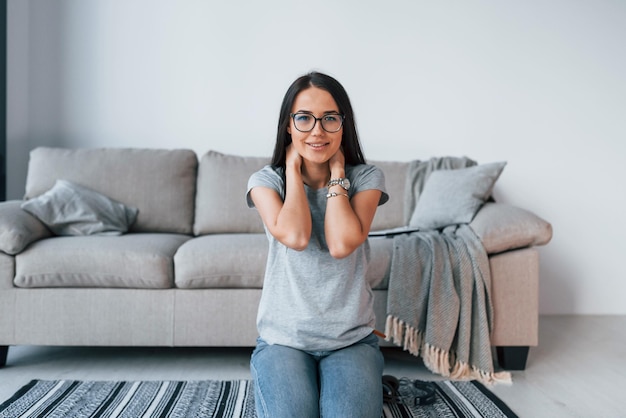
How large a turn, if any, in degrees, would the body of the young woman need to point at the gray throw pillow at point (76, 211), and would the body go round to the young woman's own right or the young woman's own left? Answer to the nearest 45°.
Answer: approximately 135° to the young woman's own right

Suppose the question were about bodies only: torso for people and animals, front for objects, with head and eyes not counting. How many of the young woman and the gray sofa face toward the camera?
2

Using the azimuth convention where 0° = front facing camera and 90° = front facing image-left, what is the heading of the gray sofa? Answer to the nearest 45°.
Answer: approximately 0°

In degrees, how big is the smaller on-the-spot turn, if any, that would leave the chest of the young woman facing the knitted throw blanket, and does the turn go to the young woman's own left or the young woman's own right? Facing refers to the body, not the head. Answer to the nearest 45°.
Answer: approximately 135° to the young woman's own left

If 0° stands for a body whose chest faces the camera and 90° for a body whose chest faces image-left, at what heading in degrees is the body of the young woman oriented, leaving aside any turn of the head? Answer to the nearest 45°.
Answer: approximately 0°
